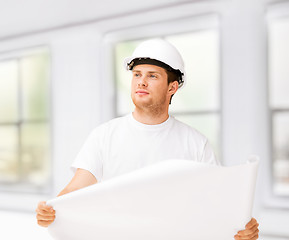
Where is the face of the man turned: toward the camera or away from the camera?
toward the camera

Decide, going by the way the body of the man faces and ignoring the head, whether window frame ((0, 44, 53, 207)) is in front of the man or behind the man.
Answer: behind

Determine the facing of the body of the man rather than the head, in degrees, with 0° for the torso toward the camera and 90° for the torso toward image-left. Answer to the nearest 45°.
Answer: approximately 0°
